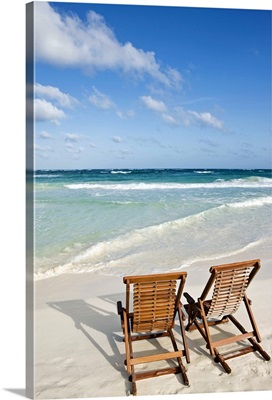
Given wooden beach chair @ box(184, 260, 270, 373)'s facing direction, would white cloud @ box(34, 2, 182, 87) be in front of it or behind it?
in front

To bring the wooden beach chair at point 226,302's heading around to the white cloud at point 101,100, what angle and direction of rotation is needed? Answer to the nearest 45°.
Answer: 0° — it already faces it

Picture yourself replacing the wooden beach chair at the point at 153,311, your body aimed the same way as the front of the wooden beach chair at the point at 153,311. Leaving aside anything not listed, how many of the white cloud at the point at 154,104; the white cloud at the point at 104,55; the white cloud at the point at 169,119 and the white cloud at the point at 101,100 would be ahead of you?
4

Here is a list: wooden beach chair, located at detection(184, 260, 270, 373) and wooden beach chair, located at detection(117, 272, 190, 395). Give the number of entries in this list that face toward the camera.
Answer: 0

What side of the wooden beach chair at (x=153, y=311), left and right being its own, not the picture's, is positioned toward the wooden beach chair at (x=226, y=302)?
right

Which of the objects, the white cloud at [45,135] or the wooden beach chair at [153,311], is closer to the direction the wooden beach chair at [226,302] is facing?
the white cloud

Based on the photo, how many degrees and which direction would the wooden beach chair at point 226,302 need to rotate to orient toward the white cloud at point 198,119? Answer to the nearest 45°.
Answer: approximately 45° to its right

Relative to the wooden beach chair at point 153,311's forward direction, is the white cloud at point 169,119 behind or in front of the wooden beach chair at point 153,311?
in front

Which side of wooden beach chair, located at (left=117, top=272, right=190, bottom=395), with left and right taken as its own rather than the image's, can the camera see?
back

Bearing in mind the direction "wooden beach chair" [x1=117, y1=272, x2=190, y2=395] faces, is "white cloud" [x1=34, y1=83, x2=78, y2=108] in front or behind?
in front

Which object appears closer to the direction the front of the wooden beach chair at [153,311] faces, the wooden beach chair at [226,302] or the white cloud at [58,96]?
the white cloud

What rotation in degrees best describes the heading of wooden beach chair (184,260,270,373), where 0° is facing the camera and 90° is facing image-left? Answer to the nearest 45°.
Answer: approximately 135°
